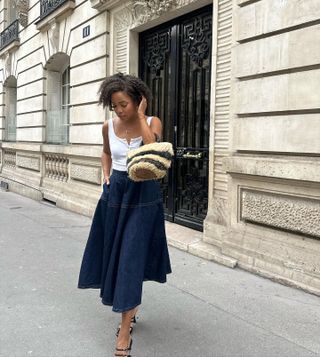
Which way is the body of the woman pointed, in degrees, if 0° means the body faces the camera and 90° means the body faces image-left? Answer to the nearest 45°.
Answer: approximately 0°

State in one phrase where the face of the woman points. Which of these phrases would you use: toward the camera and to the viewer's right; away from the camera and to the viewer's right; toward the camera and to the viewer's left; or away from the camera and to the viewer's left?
toward the camera and to the viewer's left
